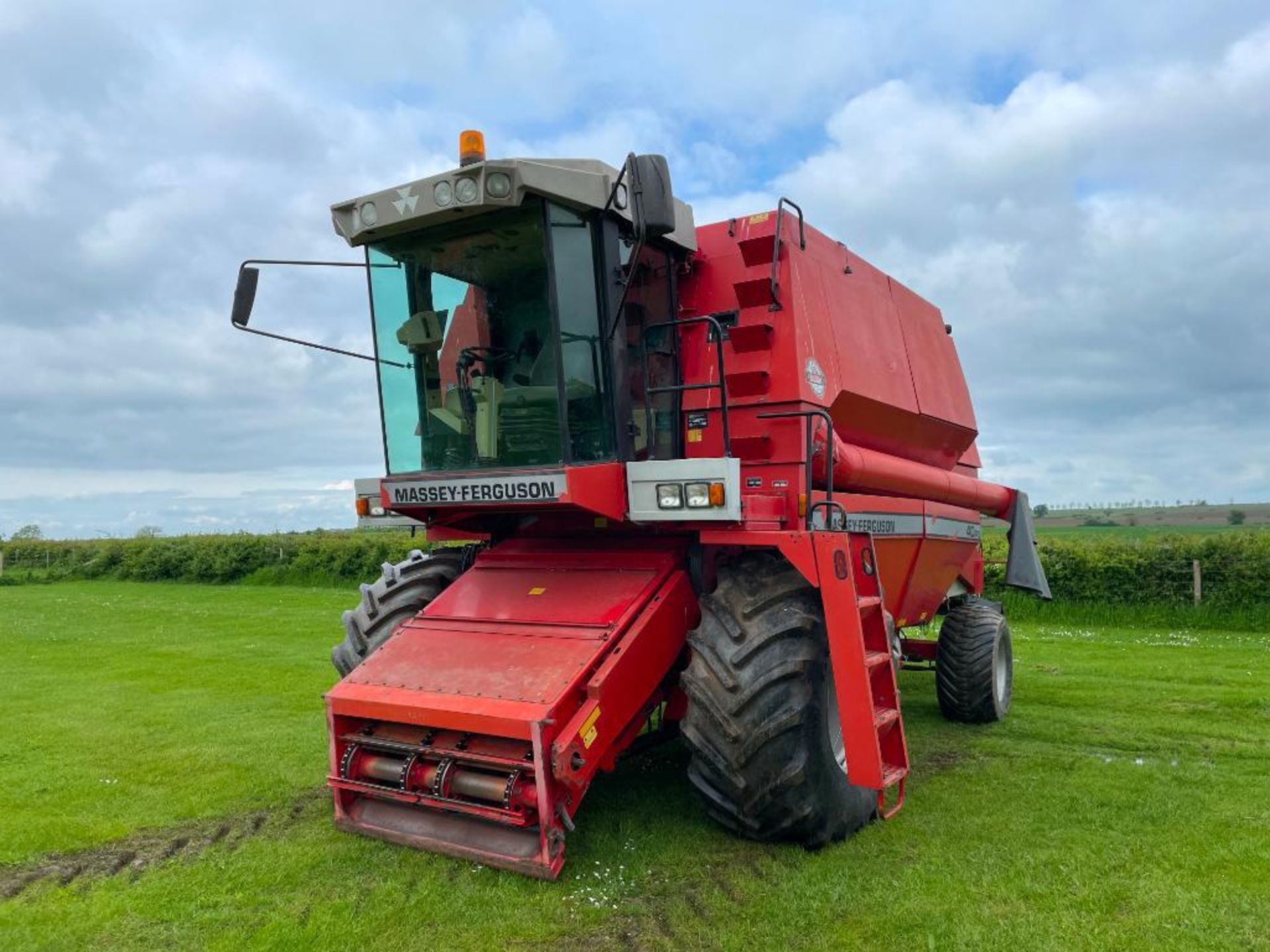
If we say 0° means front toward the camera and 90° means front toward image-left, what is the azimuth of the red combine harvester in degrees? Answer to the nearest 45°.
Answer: approximately 45°

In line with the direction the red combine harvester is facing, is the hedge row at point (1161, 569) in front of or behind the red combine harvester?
behind
